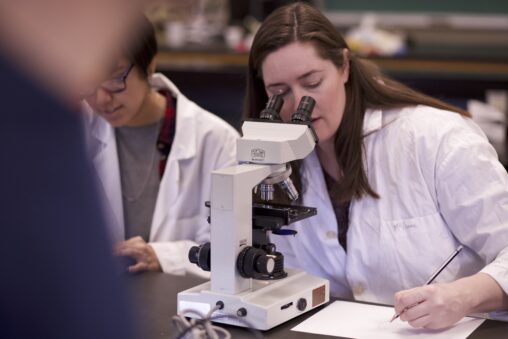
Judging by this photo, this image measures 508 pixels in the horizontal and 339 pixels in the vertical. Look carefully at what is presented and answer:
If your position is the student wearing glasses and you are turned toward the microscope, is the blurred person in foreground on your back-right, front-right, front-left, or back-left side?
front-right

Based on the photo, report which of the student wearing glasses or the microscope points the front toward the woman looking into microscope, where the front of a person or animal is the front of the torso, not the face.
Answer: the microscope

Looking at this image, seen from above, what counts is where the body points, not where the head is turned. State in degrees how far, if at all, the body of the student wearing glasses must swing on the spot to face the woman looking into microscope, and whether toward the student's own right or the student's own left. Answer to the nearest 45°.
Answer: approximately 90° to the student's own left

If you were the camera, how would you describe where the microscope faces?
facing away from the viewer and to the right of the viewer

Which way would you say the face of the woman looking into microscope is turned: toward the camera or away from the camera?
toward the camera

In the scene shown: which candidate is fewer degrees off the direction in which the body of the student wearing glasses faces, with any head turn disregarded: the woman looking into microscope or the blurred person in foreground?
the blurred person in foreground

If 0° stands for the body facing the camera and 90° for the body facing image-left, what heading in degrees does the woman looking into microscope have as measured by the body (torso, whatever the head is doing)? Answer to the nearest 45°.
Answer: approximately 45°

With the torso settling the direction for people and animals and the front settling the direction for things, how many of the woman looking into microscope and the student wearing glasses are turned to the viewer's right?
0

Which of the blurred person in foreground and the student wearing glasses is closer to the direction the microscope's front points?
the student wearing glasses

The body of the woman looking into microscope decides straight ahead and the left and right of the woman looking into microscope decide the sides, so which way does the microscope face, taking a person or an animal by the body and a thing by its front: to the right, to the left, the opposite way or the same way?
the opposite way

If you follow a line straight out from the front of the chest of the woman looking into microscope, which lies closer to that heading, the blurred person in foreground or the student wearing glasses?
the blurred person in foreground

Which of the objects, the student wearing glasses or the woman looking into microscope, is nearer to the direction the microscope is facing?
the woman looking into microscope

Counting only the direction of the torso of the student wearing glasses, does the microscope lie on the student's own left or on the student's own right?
on the student's own left
